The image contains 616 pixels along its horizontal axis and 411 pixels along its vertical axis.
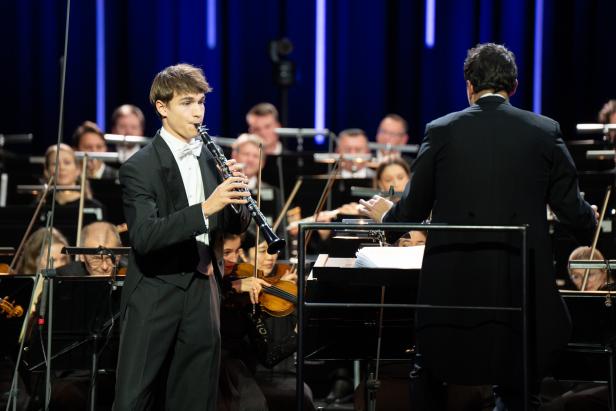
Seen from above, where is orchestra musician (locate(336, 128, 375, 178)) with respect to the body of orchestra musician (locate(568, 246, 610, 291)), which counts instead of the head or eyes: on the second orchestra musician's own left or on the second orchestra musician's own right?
on the second orchestra musician's own right

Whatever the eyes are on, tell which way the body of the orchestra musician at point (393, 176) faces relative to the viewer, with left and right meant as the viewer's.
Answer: facing the viewer

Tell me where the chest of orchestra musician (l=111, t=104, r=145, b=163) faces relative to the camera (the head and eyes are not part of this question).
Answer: toward the camera

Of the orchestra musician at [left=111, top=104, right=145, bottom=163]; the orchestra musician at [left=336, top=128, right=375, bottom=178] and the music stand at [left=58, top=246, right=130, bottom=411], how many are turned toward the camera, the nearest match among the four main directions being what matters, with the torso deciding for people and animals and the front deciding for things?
2

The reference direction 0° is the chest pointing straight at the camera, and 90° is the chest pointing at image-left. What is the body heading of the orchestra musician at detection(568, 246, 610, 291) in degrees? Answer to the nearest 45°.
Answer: approximately 45°

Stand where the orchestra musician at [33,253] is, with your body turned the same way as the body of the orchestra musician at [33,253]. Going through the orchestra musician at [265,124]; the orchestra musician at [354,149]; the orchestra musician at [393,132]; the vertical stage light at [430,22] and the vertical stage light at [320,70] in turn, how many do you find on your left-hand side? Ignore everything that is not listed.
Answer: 5

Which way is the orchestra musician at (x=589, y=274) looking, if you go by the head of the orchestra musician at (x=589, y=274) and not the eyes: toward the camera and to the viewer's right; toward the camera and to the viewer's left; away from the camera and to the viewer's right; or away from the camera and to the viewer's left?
toward the camera and to the viewer's left

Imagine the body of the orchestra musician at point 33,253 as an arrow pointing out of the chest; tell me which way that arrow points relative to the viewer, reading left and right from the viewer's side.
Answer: facing the viewer and to the right of the viewer

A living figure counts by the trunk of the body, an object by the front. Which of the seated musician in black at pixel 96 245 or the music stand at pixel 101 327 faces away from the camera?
the music stand

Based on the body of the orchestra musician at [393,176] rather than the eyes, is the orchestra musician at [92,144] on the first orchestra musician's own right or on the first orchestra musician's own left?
on the first orchestra musician's own right

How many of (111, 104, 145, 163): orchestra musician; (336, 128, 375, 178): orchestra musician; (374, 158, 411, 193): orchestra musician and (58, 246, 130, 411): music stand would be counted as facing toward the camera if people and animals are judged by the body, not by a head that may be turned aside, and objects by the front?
3

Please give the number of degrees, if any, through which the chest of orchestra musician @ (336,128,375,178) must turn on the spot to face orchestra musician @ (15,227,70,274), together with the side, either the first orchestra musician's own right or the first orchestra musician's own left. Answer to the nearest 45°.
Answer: approximately 45° to the first orchestra musician's own right

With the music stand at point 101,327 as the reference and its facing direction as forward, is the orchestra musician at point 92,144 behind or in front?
in front

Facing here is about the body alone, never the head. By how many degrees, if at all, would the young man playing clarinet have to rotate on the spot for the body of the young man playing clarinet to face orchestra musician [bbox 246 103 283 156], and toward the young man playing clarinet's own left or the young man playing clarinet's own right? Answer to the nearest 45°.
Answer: approximately 135° to the young man playing clarinet's own left
